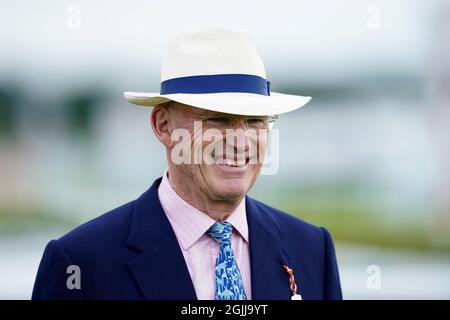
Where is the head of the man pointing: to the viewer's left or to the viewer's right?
to the viewer's right

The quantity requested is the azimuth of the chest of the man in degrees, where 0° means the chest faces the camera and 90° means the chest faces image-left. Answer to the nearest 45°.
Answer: approximately 315°
